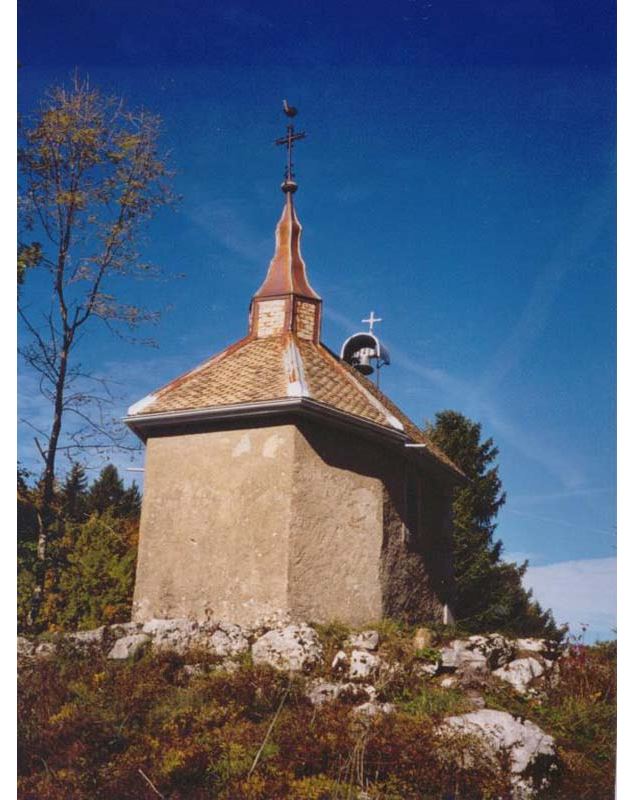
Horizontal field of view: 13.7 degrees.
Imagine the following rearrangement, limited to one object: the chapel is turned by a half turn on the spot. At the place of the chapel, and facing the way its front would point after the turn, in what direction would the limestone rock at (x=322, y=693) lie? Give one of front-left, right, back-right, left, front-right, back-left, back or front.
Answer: front-left

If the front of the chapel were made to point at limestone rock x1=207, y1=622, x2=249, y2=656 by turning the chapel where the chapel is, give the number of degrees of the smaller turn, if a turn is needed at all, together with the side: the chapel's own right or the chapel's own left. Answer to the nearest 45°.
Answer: approximately 135° to the chapel's own right

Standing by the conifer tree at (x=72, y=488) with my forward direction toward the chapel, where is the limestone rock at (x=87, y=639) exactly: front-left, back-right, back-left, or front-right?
front-right

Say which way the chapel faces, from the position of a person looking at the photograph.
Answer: facing away from the viewer and to the right of the viewer

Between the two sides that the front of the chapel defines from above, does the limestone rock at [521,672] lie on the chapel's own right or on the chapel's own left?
on the chapel's own right

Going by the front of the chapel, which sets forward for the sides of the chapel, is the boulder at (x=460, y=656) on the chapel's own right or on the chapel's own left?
on the chapel's own right

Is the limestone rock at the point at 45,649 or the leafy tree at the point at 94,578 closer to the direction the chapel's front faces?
the leafy tree

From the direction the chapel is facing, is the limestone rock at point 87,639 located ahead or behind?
behind
